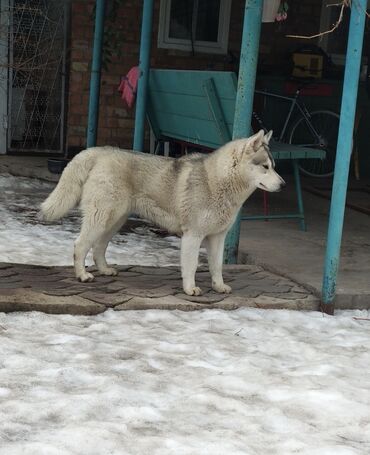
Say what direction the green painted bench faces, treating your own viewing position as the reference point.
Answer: facing away from the viewer and to the right of the viewer

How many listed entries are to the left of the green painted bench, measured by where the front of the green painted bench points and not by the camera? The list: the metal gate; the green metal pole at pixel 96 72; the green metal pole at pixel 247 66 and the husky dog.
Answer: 2

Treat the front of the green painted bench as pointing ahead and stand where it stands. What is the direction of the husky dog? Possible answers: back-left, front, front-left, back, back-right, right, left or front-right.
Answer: back-right

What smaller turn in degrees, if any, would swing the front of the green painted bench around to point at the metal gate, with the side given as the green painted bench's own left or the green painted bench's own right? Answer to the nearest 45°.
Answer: approximately 90° to the green painted bench's own left

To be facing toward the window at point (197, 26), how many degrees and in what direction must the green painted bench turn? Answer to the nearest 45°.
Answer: approximately 45° to its left

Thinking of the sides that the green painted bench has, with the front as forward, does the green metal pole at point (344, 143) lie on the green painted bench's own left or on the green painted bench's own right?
on the green painted bench's own right

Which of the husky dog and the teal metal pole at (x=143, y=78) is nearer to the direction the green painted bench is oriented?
the teal metal pole
